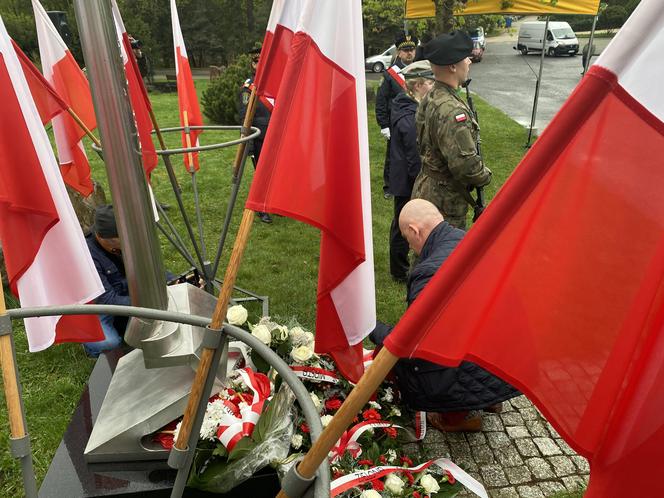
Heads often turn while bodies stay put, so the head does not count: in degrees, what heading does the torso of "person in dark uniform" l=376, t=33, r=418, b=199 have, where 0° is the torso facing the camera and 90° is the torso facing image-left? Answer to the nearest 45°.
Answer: approximately 315°

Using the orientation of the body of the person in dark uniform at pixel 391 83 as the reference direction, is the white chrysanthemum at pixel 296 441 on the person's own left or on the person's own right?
on the person's own right

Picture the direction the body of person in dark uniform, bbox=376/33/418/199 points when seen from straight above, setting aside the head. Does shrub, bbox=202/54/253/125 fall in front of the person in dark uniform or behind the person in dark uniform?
behind

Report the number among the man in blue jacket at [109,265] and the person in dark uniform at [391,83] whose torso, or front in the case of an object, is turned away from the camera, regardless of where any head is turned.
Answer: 0

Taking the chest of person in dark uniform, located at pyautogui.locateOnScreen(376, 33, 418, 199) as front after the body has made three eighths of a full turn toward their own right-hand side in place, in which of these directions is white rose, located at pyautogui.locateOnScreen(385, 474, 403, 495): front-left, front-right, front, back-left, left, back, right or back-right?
left

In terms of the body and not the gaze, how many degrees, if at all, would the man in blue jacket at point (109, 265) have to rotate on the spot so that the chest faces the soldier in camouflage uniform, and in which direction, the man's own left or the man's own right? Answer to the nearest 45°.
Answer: approximately 45° to the man's own left

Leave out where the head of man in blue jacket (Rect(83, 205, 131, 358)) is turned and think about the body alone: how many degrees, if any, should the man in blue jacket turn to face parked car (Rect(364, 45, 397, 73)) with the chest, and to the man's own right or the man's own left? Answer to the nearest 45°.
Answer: approximately 90° to the man's own left

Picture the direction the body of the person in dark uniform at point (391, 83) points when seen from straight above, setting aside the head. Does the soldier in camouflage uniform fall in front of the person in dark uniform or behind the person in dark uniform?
in front

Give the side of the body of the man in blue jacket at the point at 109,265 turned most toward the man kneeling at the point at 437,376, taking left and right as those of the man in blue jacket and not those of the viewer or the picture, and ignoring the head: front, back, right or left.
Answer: front

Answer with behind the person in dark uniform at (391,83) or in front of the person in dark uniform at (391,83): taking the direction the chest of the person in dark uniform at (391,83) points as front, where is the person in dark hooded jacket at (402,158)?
in front

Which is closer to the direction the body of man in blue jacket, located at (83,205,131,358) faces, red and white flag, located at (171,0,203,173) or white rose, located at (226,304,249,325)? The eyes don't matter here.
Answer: the white rose

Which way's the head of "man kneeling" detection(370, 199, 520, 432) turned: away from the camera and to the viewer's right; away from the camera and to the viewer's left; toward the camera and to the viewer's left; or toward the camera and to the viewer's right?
away from the camera and to the viewer's left
